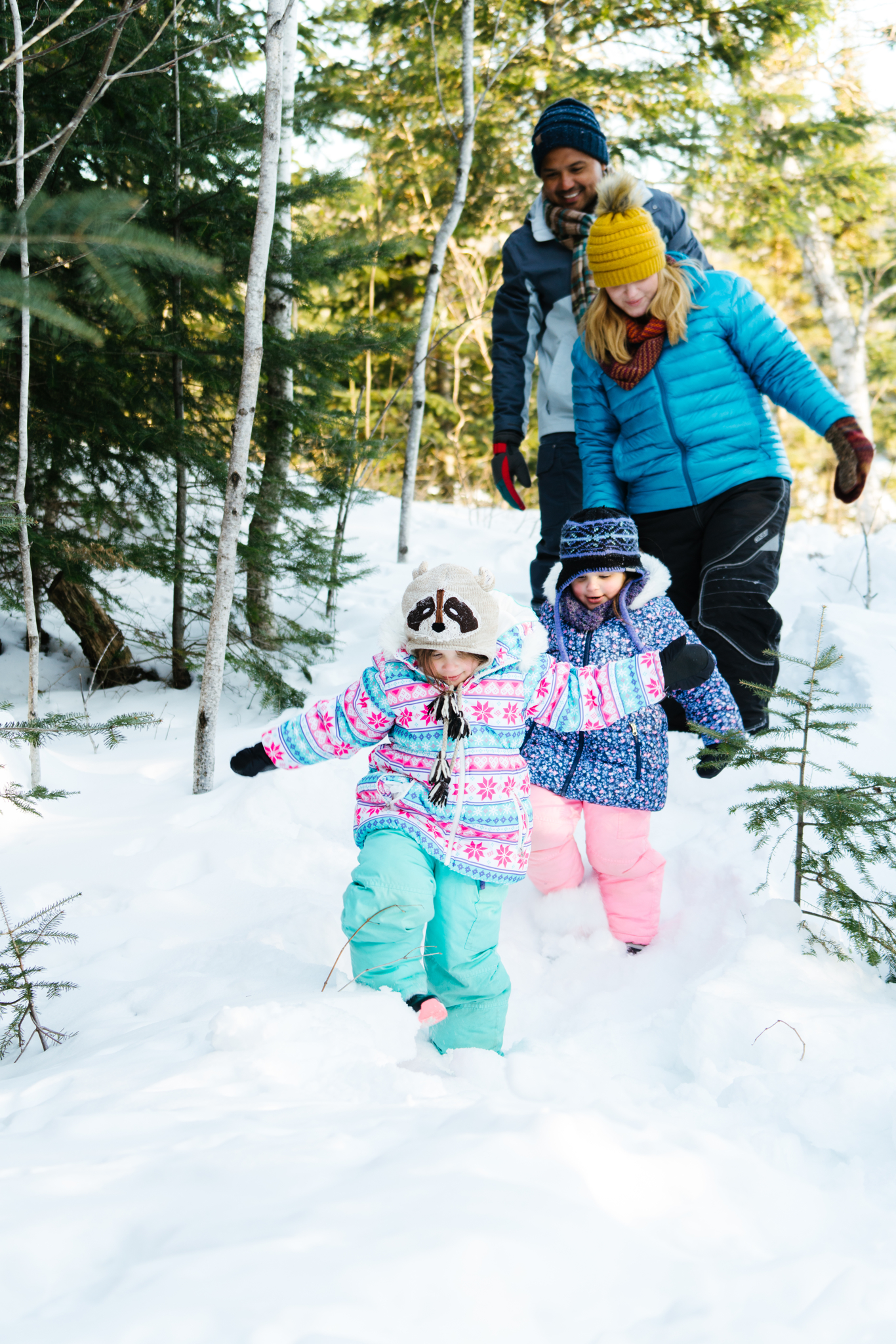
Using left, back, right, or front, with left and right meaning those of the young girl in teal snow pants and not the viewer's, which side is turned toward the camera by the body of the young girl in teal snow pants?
front

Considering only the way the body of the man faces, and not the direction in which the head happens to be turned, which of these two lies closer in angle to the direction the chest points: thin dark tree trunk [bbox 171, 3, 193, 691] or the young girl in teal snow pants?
the young girl in teal snow pants

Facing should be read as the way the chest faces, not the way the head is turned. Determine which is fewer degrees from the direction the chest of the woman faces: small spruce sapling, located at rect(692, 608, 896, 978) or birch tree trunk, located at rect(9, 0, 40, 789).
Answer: the small spruce sapling

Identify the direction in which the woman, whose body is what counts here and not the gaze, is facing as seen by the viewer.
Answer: toward the camera

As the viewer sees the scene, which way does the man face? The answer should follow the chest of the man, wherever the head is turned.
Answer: toward the camera

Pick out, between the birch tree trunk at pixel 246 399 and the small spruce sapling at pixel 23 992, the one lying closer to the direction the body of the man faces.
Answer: the small spruce sapling

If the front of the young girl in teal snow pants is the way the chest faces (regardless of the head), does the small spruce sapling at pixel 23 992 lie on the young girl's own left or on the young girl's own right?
on the young girl's own right

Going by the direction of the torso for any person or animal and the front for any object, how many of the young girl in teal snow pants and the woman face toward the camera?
2

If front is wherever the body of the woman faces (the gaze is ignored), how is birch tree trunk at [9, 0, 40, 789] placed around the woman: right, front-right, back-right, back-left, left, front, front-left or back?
right

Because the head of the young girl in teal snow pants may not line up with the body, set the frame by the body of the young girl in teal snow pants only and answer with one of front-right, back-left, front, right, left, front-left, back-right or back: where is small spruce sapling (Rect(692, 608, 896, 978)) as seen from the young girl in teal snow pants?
left
